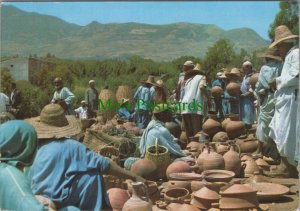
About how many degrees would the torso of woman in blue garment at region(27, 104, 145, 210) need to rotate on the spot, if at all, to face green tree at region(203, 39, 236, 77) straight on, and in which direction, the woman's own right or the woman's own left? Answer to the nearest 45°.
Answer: approximately 45° to the woman's own left

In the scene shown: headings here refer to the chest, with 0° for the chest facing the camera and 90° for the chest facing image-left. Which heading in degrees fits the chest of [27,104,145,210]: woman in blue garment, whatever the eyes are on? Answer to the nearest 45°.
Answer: approximately 225°

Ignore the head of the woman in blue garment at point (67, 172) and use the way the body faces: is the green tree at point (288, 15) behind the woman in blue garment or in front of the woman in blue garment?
in front

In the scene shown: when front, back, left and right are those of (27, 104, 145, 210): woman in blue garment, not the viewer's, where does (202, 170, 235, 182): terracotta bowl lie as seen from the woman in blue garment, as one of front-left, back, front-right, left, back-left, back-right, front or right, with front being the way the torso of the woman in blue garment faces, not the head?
front
